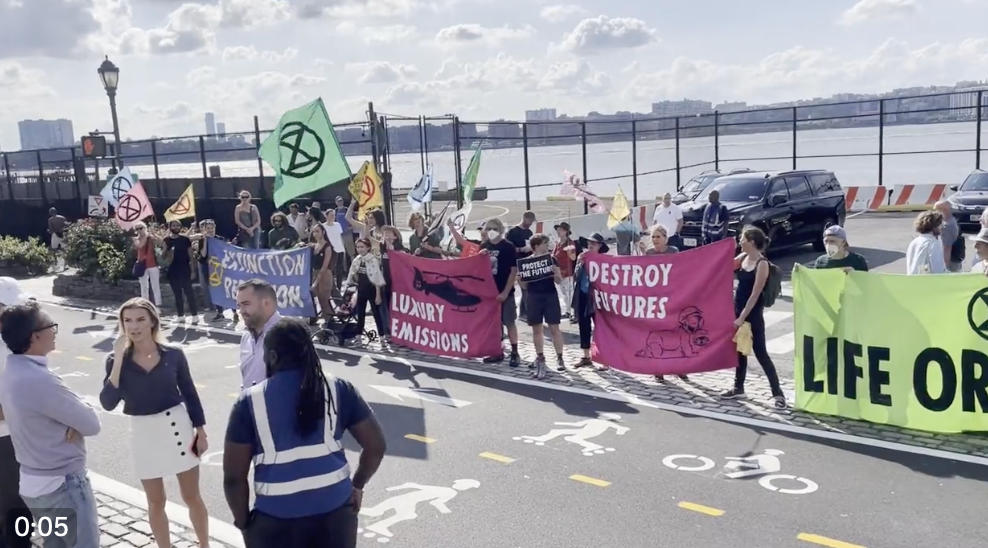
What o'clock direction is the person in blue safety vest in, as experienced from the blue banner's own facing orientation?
The person in blue safety vest is roughly at 12 o'clock from the blue banner.

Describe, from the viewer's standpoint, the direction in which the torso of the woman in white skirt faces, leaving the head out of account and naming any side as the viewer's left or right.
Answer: facing the viewer

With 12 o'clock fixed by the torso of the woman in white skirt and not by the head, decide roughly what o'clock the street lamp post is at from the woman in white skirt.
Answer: The street lamp post is roughly at 6 o'clock from the woman in white skirt.

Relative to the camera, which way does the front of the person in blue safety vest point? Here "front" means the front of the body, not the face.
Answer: away from the camera

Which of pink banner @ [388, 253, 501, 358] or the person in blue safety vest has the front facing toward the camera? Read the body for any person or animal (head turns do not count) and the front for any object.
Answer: the pink banner

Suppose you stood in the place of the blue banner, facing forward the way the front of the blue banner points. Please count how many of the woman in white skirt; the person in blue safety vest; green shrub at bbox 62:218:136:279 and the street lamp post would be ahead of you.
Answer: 2

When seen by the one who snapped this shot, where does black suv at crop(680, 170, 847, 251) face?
facing the viewer and to the left of the viewer

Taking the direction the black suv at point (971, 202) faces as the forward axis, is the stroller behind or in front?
in front

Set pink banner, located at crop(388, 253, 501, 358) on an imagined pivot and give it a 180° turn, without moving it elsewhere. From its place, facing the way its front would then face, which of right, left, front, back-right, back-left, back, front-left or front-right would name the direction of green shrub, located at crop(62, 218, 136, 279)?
front-left

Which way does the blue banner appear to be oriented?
toward the camera

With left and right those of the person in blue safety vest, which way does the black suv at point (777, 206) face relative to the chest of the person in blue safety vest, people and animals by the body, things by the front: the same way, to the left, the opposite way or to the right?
to the left

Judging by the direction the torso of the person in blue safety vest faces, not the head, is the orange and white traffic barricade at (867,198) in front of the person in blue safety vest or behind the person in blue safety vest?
in front

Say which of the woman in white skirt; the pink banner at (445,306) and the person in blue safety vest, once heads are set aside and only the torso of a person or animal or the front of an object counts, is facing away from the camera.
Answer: the person in blue safety vest

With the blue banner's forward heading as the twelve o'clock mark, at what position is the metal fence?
The metal fence is roughly at 7 o'clock from the blue banner.

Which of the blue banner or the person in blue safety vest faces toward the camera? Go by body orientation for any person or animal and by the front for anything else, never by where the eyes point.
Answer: the blue banner

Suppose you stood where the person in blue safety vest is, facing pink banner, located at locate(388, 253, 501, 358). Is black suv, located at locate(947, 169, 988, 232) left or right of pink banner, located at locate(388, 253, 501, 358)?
right

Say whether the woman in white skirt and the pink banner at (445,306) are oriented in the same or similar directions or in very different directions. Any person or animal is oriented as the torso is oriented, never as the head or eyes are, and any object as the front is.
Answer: same or similar directions

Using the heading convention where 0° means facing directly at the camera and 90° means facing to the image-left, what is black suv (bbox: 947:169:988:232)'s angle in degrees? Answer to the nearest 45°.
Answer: approximately 45°

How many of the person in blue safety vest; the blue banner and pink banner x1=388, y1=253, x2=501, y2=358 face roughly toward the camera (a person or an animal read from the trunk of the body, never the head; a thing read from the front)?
2

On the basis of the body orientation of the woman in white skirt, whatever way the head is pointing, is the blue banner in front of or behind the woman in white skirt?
behind
